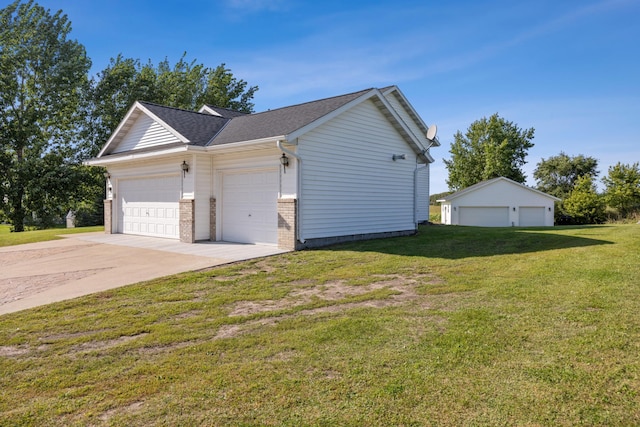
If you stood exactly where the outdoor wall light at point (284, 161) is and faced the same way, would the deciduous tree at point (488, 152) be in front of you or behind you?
behind

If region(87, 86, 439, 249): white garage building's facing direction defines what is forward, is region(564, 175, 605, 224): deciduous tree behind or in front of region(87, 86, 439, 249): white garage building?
behind

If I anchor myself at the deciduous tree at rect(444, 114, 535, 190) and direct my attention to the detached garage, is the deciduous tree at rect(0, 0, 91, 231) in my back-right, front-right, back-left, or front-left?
front-right

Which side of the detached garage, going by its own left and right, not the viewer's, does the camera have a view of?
front

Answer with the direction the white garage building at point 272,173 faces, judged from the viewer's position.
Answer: facing the viewer and to the left of the viewer

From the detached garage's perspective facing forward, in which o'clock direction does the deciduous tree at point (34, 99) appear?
The deciduous tree is roughly at 2 o'clock from the detached garage.

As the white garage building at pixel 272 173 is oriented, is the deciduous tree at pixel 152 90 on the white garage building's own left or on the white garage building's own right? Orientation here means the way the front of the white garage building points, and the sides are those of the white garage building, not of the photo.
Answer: on the white garage building's own right

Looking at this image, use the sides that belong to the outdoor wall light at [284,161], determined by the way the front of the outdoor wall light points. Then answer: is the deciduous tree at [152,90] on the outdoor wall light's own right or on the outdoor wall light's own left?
on the outdoor wall light's own right

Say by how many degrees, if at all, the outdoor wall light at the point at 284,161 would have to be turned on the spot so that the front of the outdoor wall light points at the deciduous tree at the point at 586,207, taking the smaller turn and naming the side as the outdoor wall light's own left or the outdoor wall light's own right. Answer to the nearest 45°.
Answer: approximately 180°

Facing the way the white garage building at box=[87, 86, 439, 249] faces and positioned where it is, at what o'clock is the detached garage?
The detached garage is roughly at 6 o'clock from the white garage building.

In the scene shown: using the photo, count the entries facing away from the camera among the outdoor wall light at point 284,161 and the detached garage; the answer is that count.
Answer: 0

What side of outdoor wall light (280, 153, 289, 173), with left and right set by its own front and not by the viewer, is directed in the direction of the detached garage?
back

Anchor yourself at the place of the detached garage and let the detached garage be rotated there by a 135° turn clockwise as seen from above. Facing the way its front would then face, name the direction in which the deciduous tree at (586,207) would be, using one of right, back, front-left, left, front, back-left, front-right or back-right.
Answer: right

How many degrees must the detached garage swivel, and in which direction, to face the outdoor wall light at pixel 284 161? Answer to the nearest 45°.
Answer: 0° — it already faces it

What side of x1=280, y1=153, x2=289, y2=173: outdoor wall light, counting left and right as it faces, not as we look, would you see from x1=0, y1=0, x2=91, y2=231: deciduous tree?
right

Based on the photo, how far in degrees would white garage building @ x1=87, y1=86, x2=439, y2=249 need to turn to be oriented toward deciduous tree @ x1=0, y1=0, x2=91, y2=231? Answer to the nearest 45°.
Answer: approximately 90° to its right

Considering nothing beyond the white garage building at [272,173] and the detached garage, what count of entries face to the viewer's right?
0
